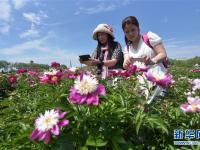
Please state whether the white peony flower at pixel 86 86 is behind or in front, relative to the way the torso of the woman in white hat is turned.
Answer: in front

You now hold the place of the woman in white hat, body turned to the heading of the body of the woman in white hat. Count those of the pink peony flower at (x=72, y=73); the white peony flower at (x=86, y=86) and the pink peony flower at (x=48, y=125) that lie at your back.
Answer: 0

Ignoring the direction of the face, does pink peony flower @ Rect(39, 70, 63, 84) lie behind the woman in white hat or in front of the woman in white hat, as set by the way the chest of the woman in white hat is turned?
in front

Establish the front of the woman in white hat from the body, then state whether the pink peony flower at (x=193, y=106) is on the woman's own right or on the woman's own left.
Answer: on the woman's own left

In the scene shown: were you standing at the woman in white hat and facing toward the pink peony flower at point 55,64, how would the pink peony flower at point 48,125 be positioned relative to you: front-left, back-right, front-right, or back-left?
front-left

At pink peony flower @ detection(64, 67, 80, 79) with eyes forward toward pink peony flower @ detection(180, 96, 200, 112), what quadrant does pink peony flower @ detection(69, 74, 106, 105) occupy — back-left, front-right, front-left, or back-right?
front-right

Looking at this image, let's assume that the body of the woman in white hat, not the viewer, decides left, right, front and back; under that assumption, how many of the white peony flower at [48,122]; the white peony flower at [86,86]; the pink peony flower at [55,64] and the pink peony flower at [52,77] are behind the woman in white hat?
0

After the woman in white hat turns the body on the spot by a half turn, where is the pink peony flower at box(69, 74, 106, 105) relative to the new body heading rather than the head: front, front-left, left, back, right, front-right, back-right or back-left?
back-right

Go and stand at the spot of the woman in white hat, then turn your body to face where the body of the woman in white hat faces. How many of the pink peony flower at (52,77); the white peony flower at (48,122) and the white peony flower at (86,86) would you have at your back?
0

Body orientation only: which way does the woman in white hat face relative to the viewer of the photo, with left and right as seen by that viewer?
facing the viewer and to the left of the viewer
